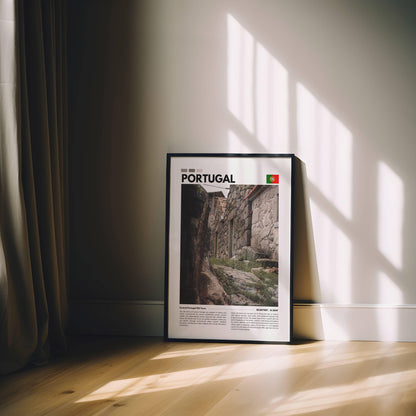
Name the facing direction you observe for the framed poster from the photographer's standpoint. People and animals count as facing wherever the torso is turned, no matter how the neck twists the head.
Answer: facing the viewer

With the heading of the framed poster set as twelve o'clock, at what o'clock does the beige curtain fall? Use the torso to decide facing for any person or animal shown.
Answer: The beige curtain is roughly at 2 o'clock from the framed poster.
